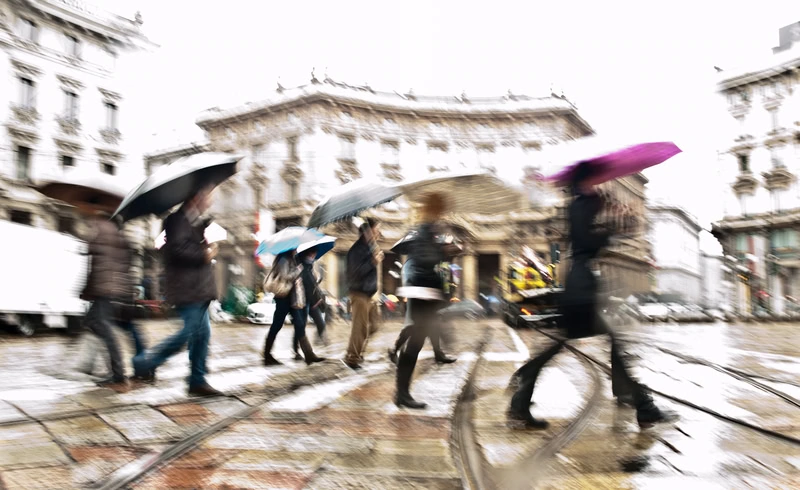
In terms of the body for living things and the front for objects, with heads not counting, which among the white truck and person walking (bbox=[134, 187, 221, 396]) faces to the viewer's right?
the person walking

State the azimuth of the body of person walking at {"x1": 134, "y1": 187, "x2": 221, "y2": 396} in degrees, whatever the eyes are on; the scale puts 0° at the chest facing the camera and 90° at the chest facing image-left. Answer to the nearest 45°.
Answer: approximately 270°

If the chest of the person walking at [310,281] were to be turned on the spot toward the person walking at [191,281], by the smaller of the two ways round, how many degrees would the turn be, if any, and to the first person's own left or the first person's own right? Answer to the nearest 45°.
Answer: approximately 90° to the first person's own right

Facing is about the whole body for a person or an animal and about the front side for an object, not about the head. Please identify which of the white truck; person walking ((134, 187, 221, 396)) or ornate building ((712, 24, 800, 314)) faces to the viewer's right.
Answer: the person walking
